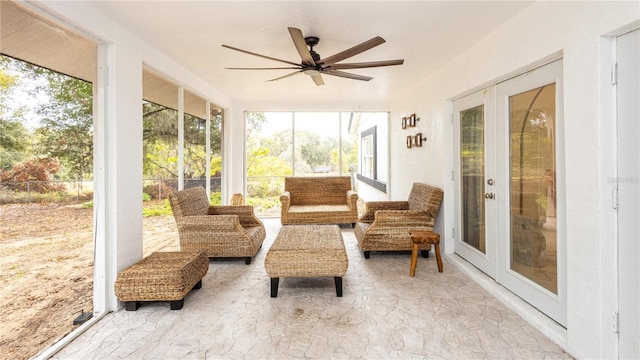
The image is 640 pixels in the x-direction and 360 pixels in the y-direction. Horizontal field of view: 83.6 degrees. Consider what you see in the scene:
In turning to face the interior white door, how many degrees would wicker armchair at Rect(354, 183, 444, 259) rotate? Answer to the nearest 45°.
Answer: approximately 135° to its left

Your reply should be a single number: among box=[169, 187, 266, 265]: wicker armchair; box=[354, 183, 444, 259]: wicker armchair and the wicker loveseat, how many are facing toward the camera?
1

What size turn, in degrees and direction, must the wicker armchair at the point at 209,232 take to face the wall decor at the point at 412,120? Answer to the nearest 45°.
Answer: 0° — it already faces it

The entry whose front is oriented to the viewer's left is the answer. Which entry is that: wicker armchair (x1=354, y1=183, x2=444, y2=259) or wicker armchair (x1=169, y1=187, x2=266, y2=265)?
wicker armchair (x1=354, y1=183, x2=444, y2=259)

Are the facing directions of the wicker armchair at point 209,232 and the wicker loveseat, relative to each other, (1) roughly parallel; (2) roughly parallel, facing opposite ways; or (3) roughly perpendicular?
roughly perpendicular

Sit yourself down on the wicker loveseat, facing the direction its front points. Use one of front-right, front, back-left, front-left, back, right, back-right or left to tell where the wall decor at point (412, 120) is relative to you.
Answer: front-left

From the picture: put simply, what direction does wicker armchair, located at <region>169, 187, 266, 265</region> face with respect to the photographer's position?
facing to the right of the viewer

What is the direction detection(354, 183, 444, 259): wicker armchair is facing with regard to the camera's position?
facing to the left of the viewer

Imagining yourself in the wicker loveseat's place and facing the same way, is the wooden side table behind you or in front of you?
in front

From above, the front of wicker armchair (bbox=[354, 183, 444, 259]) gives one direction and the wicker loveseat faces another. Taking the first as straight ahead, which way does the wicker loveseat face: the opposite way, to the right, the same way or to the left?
to the left
